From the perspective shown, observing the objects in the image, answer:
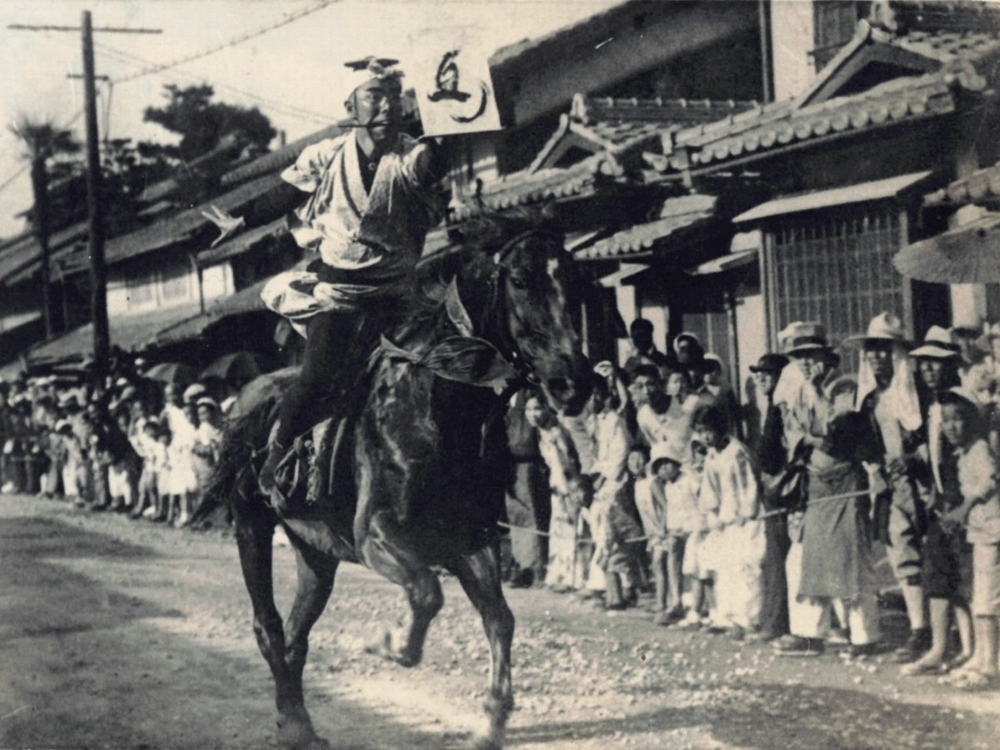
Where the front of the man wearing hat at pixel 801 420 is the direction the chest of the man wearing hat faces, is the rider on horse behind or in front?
in front

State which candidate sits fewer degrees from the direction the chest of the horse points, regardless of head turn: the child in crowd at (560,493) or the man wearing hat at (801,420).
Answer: the man wearing hat

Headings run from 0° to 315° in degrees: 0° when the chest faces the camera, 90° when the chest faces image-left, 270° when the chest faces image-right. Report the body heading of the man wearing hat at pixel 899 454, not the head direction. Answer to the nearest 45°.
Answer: approximately 45°

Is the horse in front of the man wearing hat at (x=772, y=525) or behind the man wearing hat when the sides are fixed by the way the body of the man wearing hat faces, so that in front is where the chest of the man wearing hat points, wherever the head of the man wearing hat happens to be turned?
in front

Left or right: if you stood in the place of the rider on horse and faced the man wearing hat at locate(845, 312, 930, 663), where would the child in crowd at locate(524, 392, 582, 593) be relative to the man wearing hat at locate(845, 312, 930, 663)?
left

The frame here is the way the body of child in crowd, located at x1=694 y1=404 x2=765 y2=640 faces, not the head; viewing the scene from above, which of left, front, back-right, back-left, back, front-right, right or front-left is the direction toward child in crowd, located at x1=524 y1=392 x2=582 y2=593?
right

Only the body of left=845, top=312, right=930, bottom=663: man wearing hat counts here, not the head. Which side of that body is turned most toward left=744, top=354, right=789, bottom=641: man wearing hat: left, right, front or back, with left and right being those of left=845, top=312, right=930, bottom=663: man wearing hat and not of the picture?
right

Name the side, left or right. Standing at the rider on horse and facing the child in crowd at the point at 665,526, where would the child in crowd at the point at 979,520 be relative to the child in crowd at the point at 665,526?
right

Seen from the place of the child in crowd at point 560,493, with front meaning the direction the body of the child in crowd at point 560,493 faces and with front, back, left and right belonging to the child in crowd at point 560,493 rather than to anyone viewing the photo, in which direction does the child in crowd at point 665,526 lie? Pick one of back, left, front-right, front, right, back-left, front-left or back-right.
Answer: left

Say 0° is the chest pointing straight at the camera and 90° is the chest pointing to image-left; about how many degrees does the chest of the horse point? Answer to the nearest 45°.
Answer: approximately 315°

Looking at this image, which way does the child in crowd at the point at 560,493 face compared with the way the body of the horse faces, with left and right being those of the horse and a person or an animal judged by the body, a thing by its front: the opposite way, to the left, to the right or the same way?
to the right
